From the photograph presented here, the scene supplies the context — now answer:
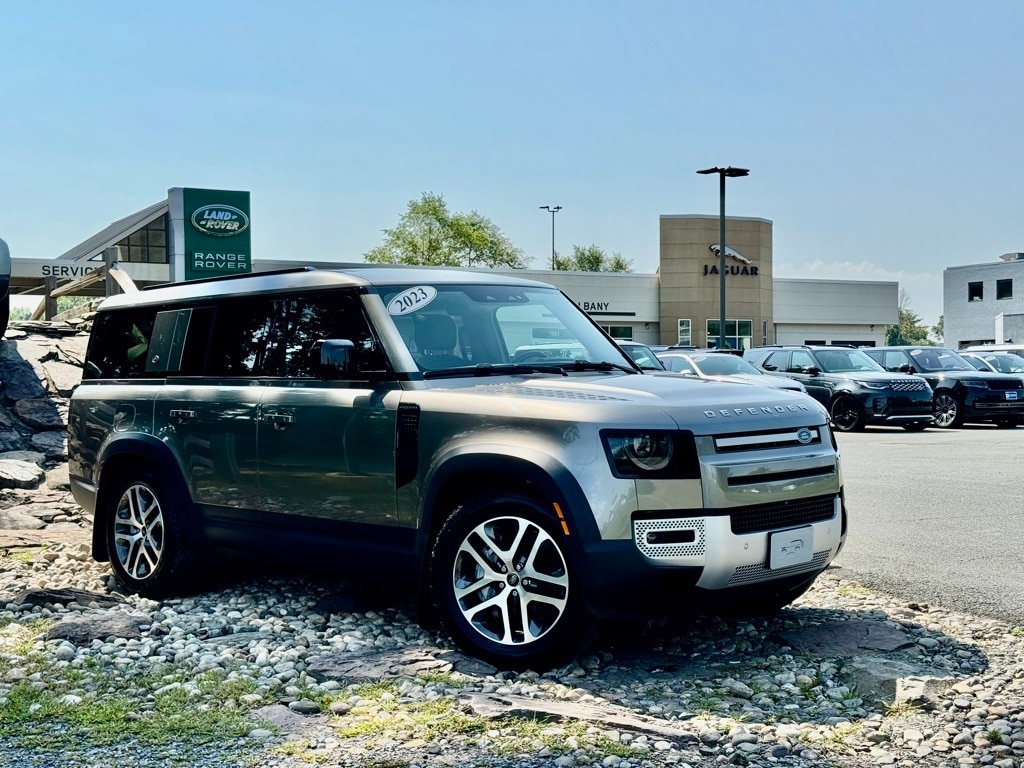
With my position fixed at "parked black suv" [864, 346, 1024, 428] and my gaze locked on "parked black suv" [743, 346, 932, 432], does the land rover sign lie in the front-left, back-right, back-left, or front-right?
front-right

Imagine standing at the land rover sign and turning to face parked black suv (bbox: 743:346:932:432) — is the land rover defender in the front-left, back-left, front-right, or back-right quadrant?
front-right

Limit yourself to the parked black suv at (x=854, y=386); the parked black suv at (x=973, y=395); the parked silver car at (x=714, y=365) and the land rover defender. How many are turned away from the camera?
0

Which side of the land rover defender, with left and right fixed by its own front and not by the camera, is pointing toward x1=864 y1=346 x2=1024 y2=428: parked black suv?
left

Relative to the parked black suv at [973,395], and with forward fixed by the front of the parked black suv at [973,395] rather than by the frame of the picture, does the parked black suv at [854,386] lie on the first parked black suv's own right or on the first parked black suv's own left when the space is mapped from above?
on the first parked black suv's own right

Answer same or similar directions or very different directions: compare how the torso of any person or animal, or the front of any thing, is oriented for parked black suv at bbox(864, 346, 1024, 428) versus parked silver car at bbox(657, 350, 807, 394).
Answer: same or similar directions

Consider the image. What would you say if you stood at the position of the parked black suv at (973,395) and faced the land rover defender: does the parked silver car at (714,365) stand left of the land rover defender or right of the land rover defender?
right

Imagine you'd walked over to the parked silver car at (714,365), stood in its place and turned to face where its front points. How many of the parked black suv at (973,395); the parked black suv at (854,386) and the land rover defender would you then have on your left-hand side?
2

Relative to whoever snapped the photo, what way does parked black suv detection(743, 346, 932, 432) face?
facing the viewer and to the right of the viewer

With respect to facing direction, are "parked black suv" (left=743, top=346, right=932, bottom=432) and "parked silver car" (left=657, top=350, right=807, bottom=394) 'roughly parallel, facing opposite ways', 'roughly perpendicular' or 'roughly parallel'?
roughly parallel

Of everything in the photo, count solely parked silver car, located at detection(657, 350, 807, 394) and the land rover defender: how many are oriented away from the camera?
0

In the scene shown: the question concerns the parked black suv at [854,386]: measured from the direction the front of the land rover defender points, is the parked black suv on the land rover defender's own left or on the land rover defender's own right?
on the land rover defender's own left

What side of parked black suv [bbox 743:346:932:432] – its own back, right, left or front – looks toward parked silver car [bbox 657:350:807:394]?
right

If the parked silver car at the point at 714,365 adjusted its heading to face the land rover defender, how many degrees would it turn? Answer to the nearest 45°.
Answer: approximately 45° to its right

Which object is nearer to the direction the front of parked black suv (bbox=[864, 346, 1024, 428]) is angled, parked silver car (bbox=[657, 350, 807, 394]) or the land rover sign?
the parked silver car
